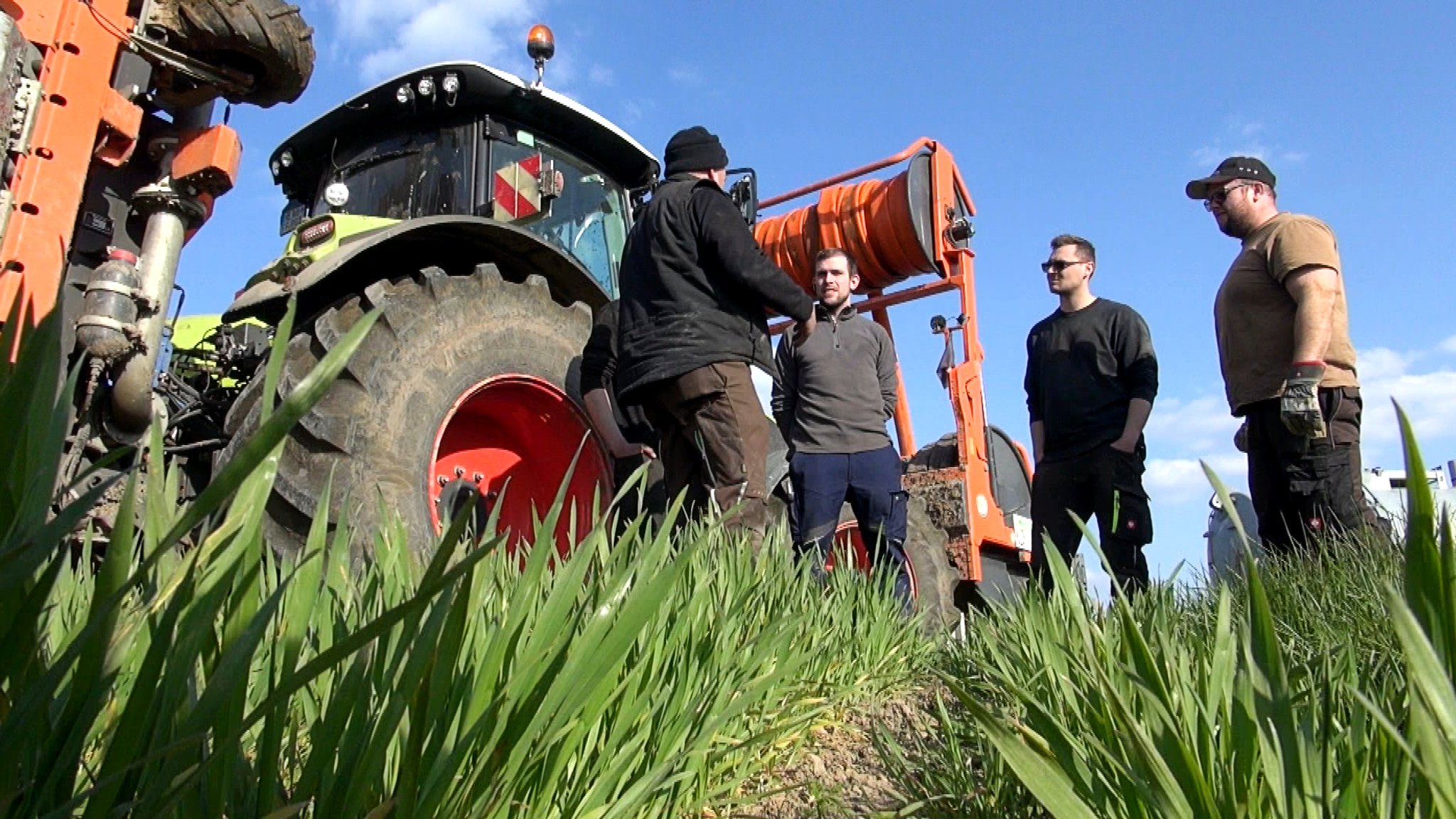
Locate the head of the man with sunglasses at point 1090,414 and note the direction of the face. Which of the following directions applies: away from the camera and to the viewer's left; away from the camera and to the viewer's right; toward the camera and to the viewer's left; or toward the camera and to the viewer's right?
toward the camera and to the viewer's left

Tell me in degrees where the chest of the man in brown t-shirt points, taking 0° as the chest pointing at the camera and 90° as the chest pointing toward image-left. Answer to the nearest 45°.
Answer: approximately 90°

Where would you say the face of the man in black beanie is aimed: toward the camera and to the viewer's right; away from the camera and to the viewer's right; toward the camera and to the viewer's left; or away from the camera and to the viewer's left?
away from the camera and to the viewer's right

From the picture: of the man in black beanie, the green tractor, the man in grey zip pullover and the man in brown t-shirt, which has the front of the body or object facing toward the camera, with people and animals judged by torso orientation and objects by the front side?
the man in grey zip pullover

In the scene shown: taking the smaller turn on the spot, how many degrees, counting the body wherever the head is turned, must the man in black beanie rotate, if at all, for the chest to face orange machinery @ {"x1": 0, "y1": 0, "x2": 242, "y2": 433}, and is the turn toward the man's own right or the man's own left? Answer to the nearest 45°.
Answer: approximately 135° to the man's own left

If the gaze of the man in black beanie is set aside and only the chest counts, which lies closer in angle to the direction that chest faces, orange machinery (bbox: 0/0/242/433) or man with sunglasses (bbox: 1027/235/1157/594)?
the man with sunglasses

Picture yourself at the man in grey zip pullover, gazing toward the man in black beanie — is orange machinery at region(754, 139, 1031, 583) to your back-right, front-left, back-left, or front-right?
back-right

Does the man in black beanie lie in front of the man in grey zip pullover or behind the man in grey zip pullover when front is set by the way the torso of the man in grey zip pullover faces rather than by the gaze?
in front

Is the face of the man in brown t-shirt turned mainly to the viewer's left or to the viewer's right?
to the viewer's left
